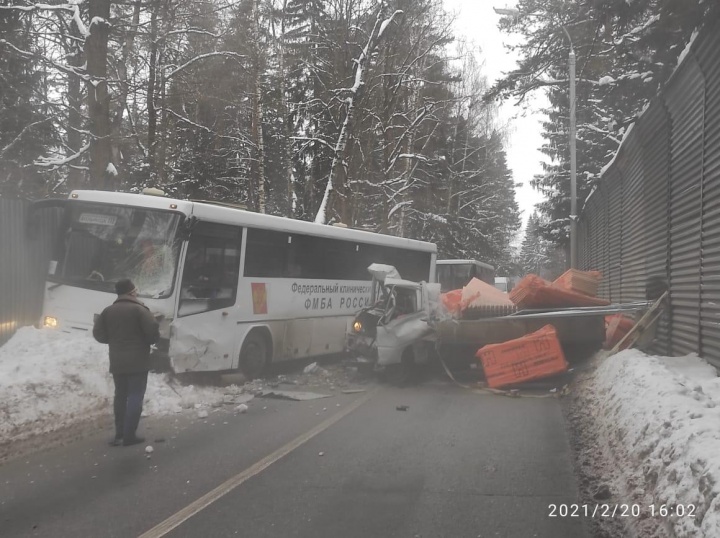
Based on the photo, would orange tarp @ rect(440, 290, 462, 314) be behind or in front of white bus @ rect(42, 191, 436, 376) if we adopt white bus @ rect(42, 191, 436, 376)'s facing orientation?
behind

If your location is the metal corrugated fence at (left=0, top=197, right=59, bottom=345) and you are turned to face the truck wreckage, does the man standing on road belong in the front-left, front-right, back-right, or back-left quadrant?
front-right

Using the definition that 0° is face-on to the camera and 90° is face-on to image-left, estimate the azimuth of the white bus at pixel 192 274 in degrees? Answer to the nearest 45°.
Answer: approximately 45°

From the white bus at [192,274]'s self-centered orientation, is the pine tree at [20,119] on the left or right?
on its right

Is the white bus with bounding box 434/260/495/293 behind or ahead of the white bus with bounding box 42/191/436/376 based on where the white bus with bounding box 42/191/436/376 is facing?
behind

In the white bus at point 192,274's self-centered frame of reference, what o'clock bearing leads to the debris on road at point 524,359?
The debris on road is roughly at 8 o'clock from the white bus.

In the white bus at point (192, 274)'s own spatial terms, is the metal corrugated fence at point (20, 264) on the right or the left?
on its right

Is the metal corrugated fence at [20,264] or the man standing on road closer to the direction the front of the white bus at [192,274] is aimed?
the man standing on road

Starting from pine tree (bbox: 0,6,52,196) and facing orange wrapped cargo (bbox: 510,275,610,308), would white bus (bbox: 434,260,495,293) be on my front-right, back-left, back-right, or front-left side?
front-left

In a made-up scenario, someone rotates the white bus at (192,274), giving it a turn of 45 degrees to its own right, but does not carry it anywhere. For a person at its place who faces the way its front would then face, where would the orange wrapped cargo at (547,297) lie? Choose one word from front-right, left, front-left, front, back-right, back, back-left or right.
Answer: back

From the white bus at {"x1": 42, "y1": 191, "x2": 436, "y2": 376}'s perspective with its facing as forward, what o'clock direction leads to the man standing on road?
The man standing on road is roughly at 11 o'clock from the white bus.
